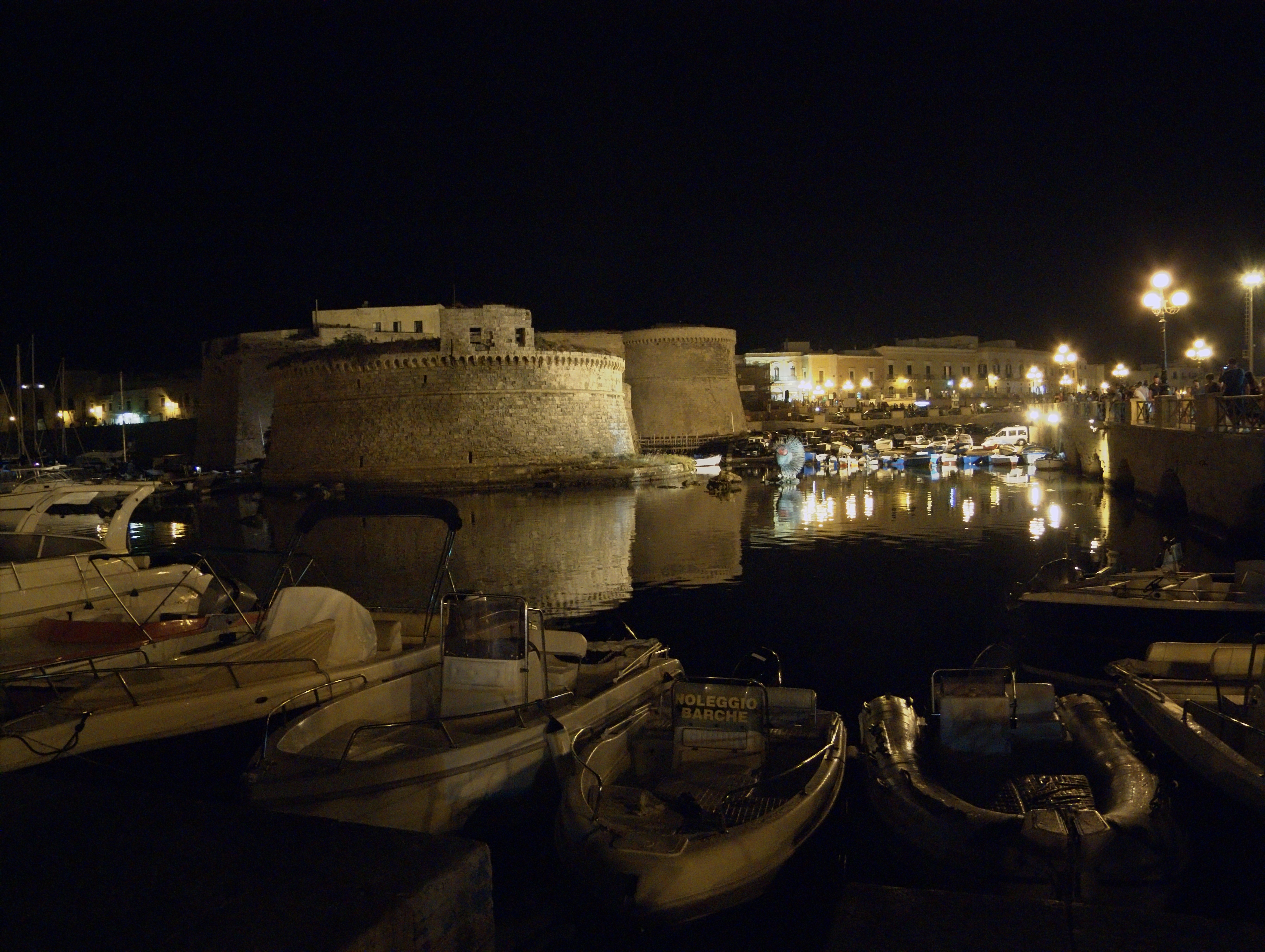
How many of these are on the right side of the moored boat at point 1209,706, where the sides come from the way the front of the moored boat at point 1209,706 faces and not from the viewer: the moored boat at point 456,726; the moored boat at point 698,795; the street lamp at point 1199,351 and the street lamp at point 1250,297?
2

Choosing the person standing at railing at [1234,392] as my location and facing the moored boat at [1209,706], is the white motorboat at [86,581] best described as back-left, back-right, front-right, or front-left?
front-right

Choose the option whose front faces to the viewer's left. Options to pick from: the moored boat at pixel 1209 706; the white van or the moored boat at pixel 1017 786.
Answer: the white van

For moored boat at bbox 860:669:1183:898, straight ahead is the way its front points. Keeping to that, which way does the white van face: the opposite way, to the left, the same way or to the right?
to the right

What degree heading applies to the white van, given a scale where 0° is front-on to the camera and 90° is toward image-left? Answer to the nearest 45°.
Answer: approximately 90°

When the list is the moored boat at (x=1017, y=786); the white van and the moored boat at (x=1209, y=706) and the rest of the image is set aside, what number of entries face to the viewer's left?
1

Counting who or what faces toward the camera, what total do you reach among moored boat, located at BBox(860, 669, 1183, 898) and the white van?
1

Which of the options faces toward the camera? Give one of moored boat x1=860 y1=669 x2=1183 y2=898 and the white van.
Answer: the moored boat

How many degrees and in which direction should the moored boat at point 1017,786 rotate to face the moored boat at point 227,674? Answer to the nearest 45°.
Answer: approximately 90° to its right

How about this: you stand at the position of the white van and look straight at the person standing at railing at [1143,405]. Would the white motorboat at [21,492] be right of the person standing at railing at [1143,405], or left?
right

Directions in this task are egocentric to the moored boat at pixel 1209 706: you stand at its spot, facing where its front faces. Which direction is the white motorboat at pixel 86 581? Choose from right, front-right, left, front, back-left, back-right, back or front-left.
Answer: back-right

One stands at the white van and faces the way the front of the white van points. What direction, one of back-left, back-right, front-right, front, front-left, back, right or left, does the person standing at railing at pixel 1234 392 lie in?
left

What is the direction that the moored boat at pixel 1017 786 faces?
toward the camera
